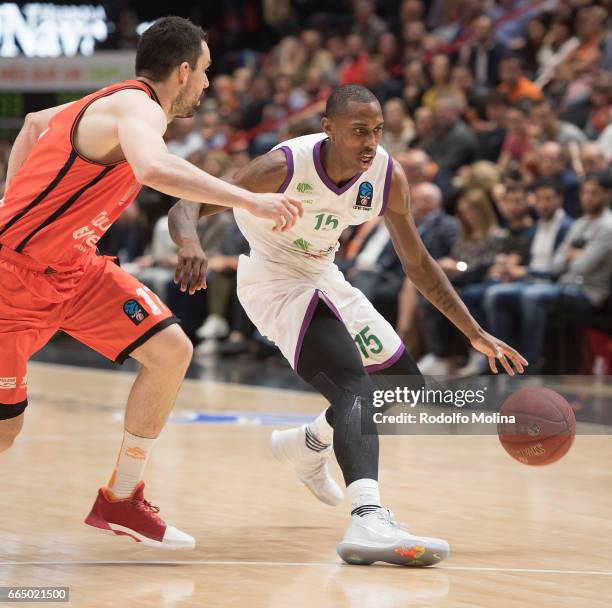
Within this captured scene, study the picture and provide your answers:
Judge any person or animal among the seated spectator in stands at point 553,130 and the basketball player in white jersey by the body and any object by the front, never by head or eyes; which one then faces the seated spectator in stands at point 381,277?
the seated spectator in stands at point 553,130

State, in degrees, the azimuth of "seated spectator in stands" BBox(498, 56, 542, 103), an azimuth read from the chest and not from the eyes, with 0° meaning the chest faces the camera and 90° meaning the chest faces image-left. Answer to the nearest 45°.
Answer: approximately 45°

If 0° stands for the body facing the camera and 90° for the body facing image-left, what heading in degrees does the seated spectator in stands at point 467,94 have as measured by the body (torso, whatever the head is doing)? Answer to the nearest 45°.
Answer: approximately 45°

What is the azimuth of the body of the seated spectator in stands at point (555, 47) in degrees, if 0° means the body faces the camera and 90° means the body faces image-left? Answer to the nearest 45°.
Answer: approximately 45°

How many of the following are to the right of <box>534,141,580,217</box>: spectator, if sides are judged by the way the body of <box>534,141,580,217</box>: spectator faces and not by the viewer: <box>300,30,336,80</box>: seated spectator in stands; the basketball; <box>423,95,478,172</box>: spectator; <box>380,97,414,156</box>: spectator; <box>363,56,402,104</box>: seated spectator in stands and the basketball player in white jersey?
4

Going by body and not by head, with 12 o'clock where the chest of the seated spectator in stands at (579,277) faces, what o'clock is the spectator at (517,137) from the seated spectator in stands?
The spectator is roughly at 4 o'clock from the seated spectator in stands.
